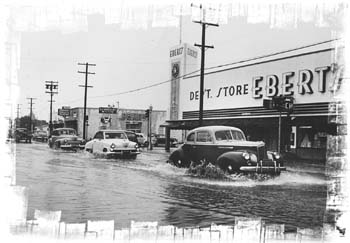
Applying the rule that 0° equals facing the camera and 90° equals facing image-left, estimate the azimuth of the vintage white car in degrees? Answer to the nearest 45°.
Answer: approximately 315°

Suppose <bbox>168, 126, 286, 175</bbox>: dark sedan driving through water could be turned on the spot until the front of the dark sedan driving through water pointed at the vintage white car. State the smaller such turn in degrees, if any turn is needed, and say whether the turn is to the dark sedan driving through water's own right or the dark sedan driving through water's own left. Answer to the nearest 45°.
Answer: approximately 180°

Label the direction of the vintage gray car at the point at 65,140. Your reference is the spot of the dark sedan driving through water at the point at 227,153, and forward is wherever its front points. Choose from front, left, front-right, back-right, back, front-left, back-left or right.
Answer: back

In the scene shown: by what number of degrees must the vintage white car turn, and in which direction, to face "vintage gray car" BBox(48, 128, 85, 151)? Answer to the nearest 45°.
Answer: approximately 180°

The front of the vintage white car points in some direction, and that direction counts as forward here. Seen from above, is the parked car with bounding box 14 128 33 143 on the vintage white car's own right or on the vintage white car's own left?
on the vintage white car's own right
